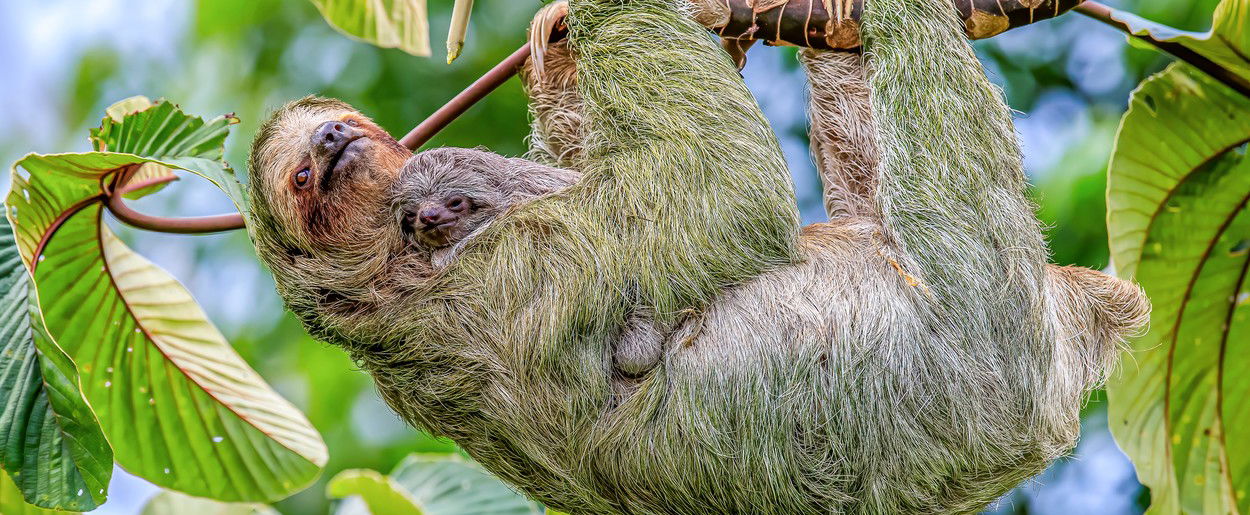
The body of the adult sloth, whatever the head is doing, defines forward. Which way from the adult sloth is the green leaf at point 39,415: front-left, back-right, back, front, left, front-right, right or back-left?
front

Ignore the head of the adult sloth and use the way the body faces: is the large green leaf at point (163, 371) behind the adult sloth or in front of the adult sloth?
in front

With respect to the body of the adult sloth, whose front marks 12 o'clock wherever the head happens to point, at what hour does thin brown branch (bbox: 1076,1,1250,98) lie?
The thin brown branch is roughly at 5 o'clock from the adult sloth.

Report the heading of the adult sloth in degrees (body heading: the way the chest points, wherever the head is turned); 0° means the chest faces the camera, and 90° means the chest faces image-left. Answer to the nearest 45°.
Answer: approximately 90°

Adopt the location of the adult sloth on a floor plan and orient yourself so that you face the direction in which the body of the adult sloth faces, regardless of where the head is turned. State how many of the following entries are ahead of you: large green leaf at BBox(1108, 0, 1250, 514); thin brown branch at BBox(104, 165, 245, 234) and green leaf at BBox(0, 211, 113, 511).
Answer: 2

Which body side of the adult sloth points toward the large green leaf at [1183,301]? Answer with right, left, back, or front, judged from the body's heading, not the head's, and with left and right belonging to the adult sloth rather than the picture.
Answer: back

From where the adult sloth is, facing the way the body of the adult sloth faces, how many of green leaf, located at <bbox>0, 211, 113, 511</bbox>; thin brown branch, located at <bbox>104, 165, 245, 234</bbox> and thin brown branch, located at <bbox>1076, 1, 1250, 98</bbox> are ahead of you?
2

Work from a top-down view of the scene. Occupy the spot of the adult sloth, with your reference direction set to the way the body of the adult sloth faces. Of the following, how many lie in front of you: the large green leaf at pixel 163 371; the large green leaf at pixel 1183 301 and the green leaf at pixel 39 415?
2
